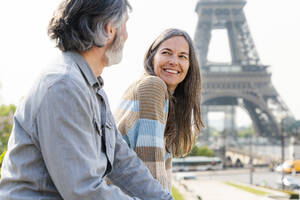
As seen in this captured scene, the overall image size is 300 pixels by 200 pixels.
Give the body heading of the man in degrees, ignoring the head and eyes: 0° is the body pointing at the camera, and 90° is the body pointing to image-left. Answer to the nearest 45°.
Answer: approximately 270°

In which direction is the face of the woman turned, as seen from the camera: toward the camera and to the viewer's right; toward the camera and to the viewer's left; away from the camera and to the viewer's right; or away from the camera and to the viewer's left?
toward the camera and to the viewer's left

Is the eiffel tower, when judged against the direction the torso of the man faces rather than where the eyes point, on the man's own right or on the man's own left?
on the man's own left

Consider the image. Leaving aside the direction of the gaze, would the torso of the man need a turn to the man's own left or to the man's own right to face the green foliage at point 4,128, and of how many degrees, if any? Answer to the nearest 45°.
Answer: approximately 90° to the man's own left

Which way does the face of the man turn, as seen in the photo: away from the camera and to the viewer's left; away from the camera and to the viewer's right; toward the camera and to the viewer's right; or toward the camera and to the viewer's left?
away from the camera and to the viewer's right
